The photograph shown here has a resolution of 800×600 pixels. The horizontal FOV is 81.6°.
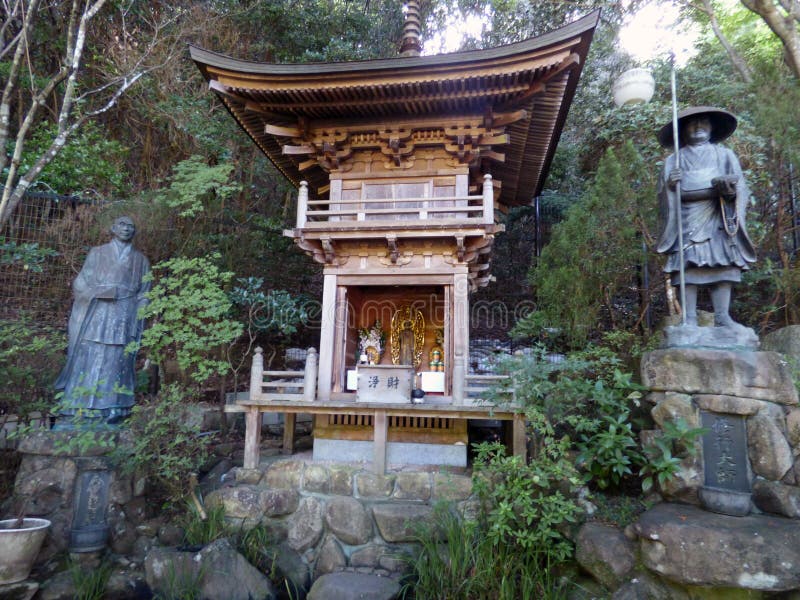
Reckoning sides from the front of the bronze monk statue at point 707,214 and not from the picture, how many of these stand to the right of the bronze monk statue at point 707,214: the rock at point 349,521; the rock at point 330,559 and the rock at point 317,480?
3

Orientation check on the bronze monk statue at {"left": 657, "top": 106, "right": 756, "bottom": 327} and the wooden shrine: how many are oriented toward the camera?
2

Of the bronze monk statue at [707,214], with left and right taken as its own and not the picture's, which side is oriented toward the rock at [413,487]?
right

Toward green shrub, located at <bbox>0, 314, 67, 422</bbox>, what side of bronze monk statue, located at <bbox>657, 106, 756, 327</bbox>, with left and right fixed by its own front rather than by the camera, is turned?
right

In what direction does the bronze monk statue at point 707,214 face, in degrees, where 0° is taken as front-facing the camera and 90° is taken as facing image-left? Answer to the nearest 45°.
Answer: approximately 0°

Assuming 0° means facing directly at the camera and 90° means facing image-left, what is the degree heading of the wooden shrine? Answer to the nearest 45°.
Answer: approximately 0°

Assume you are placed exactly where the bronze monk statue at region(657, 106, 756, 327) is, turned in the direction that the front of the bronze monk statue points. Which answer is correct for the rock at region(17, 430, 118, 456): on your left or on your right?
on your right

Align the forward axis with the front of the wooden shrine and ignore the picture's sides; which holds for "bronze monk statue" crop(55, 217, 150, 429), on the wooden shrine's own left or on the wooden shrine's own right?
on the wooden shrine's own right

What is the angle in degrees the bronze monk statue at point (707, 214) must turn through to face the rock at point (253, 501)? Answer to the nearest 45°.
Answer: approximately 90° to its right
